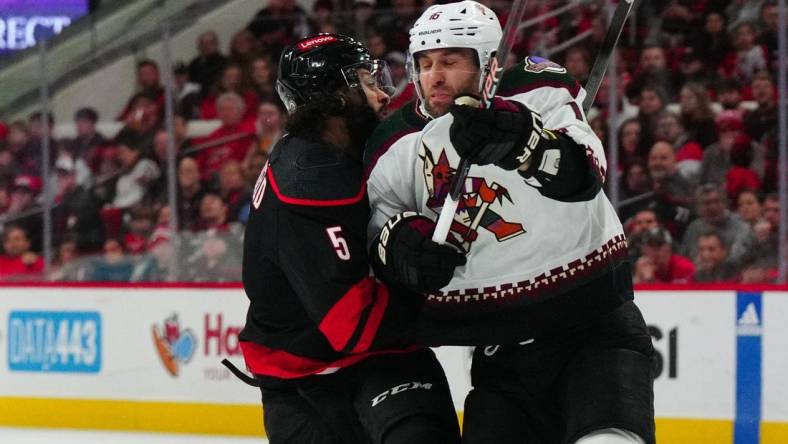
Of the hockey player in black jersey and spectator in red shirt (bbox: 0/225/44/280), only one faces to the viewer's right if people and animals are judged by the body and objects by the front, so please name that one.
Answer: the hockey player in black jersey

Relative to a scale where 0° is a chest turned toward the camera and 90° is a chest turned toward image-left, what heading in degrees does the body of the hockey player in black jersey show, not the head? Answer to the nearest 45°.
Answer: approximately 270°

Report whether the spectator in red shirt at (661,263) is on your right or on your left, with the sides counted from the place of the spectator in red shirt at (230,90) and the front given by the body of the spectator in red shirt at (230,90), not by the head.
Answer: on your left

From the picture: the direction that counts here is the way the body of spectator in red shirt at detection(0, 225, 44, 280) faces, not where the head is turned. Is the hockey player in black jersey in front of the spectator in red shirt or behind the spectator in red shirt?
in front

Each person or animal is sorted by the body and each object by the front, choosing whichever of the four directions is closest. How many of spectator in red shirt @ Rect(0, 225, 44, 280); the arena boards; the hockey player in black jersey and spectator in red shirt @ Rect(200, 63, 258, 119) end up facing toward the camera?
3

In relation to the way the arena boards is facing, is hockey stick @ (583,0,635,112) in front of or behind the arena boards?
in front
